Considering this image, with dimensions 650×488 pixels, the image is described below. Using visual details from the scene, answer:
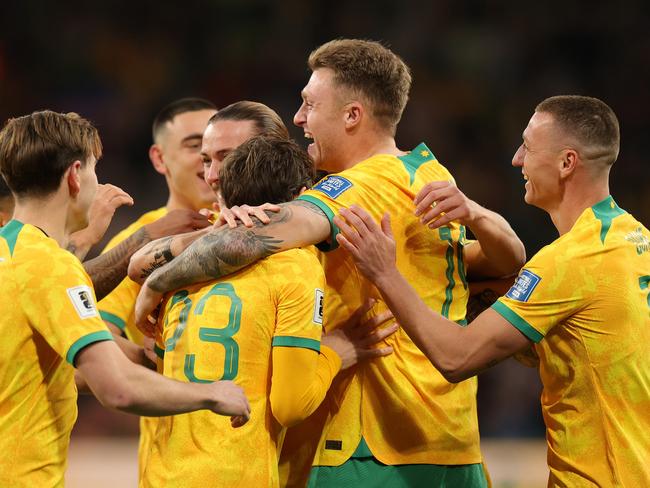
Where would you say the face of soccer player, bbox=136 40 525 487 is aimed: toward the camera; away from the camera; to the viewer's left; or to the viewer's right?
to the viewer's left

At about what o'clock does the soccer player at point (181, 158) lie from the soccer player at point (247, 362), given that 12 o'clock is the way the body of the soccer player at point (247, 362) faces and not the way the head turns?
the soccer player at point (181, 158) is roughly at 10 o'clock from the soccer player at point (247, 362).

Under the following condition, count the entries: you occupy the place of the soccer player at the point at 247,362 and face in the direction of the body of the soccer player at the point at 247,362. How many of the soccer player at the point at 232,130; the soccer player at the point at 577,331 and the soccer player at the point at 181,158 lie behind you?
0

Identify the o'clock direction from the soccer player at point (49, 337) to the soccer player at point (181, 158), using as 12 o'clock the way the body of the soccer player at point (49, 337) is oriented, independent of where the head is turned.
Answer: the soccer player at point (181, 158) is roughly at 11 o'clock from the soccer player at point (49, 337).

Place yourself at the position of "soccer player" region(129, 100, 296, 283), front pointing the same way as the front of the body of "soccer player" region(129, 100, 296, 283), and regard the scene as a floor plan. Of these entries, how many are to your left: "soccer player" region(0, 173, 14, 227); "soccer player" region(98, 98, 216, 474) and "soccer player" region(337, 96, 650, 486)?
1

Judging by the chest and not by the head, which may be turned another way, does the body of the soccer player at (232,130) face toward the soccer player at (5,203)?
no

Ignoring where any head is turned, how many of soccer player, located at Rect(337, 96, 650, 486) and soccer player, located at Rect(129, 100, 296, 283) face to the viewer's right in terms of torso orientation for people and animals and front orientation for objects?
0

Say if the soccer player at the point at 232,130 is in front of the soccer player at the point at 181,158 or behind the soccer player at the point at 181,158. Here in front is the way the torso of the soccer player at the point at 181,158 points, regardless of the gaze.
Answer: in front

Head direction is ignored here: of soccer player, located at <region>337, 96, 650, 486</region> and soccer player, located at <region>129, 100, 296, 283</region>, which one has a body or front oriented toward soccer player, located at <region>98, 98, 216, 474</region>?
soccer player, located at <region>337, 96, 650, 486</region>

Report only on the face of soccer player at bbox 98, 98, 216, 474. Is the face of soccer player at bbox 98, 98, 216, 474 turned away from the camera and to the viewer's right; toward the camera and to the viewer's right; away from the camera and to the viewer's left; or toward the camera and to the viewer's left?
toward the camera and to the viewer's right

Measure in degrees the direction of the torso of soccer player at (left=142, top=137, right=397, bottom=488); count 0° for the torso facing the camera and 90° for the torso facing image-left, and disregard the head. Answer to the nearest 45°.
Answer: approximately 225°

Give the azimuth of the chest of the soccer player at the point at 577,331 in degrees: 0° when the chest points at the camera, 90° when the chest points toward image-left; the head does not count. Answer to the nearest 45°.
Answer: approximately 135°

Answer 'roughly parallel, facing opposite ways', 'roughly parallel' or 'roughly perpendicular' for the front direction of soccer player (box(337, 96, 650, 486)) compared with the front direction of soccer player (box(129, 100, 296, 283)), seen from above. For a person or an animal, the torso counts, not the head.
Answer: roughly perpendicular

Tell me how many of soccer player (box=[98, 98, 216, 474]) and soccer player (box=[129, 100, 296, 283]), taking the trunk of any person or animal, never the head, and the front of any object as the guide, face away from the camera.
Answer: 0

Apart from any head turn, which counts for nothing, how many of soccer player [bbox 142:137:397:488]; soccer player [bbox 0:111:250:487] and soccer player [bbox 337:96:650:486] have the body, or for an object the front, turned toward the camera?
0

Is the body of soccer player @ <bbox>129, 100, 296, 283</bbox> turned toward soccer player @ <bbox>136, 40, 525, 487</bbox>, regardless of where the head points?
no

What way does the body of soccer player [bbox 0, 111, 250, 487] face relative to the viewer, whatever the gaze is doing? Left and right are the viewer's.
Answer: facing away from the viewer and to the right of the viewer
